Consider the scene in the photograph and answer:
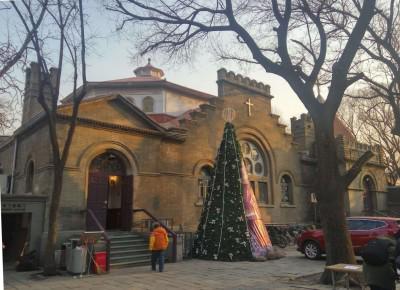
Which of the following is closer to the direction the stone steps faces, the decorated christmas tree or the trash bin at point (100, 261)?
the trash bin

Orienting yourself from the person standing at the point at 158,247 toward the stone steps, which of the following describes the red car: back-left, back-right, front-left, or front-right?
back-right

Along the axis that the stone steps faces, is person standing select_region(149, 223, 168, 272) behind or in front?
in front

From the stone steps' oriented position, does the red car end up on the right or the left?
on its left

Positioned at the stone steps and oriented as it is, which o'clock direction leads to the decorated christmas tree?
The decorated christmas tree is roughly at 9 o'clock from the stone steps.

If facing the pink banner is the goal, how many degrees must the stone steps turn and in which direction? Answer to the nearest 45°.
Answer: approximately 90° to its left

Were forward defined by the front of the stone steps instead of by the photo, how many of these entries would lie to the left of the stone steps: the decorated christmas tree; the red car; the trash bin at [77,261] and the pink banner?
3

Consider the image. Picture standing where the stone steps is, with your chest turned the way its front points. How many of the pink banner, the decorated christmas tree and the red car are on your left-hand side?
3

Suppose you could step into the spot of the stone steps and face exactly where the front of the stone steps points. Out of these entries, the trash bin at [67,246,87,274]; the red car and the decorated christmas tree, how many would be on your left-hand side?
2

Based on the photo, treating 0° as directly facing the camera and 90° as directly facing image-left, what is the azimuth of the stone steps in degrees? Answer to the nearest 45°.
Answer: approximately 0°

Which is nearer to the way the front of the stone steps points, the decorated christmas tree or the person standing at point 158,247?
the person standing

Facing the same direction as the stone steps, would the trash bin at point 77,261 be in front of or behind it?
in front
